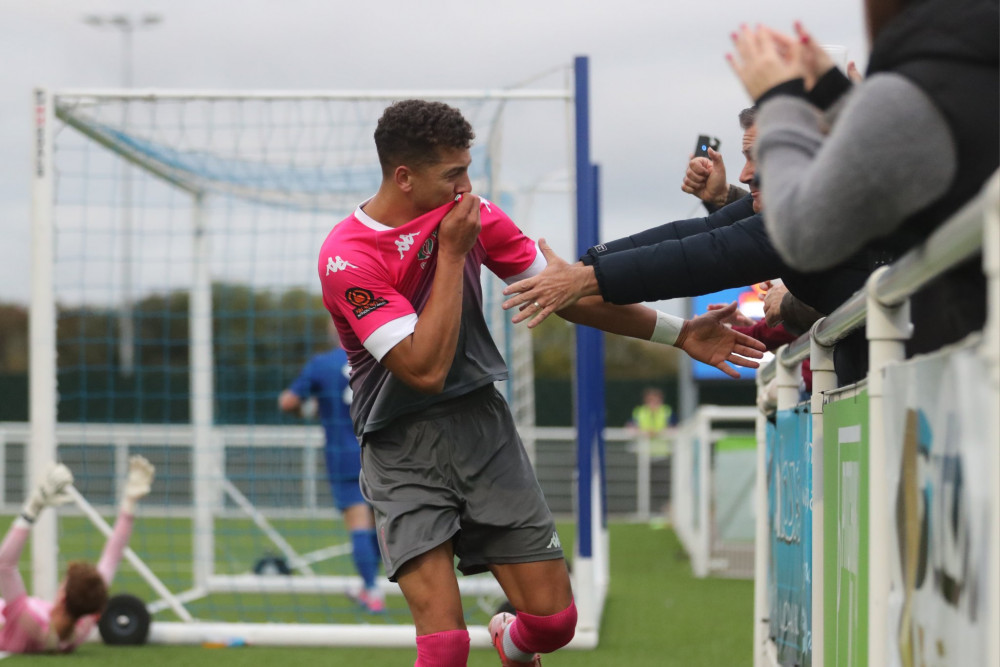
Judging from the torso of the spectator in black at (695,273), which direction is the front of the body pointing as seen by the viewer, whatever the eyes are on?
to the viewer's left

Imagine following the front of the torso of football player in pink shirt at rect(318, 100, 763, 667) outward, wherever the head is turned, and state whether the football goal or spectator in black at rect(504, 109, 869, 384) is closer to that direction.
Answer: the spectator in black

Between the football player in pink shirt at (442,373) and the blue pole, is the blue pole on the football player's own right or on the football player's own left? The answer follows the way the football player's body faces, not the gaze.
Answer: on the football player's own left

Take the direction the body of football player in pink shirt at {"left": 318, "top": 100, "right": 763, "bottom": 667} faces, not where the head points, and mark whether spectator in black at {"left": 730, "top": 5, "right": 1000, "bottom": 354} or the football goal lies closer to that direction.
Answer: the spectator in black

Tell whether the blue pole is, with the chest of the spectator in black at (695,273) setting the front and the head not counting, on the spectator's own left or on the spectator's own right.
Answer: on the spectator's own right

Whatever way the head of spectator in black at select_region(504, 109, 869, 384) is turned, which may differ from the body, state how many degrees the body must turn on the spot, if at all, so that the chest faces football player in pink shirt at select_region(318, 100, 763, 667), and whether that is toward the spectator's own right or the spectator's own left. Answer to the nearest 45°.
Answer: approximately 45° to the spectator's own right

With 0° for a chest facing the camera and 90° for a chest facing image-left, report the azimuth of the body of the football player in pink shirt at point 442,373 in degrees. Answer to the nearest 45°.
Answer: approximately 315°
